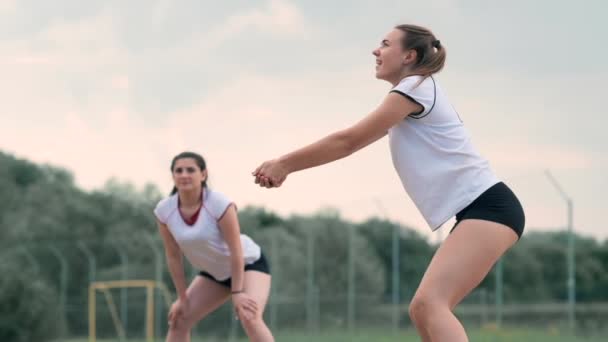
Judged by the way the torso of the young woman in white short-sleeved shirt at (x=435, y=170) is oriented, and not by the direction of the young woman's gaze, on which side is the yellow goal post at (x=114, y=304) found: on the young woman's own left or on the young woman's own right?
on the young woman's own right

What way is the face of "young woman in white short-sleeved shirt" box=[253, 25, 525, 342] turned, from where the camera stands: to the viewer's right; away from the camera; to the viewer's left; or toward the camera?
to the viewer's left

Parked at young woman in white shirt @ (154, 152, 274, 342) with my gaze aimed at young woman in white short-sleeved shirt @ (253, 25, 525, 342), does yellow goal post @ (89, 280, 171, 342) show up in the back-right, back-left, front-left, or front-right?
back-left

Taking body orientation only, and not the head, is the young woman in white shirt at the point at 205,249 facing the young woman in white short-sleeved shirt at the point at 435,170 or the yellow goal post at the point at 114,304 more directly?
the young woman in white short-sleeved shirt

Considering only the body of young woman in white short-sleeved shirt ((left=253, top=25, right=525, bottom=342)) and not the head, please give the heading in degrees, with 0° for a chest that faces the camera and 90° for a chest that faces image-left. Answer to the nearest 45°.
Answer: approximately 90°

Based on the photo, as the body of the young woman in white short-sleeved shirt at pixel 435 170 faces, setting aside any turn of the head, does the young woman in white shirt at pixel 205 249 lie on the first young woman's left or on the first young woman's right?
on the first young woman's right

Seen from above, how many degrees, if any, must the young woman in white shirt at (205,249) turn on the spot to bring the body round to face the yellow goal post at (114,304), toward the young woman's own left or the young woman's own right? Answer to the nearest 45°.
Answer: approximately 135° to the young woman's own right

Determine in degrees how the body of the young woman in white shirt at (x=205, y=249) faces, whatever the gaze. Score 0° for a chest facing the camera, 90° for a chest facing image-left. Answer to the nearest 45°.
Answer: approximately 45°

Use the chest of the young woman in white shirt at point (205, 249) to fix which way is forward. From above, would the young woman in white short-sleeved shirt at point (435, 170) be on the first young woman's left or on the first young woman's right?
on the first young woman's left
